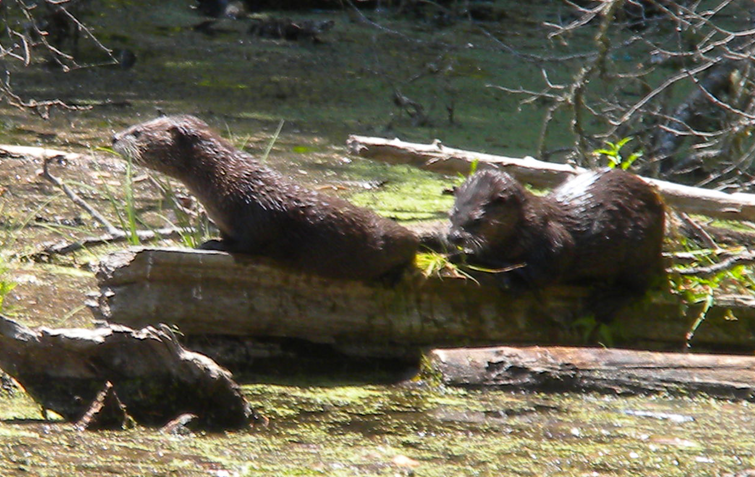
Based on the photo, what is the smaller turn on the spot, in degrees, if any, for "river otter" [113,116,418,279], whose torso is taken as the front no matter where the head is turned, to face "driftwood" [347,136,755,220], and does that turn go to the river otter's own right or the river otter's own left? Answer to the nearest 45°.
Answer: approximately 135° to the river otter's own right

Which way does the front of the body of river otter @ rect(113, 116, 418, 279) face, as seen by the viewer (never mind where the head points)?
to the viewer's left

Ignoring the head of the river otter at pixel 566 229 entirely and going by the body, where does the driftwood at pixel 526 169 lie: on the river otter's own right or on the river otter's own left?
on the river otter's own right

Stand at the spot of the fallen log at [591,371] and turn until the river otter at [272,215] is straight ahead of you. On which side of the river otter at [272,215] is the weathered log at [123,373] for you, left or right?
left

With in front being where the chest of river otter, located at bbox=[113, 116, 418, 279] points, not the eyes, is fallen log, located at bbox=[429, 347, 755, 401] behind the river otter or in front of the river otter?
behind

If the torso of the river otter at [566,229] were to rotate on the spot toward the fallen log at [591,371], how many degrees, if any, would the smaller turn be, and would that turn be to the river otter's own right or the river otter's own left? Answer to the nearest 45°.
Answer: approximately 90° to the river otter's own left

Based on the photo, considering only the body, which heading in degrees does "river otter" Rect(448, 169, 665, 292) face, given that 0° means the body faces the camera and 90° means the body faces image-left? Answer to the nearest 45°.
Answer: approximately 90°

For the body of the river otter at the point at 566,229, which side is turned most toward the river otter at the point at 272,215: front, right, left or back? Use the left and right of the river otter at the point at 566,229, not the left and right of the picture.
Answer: front

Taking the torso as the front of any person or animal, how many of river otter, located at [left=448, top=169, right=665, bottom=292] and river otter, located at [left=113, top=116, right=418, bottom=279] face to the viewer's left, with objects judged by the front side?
2
